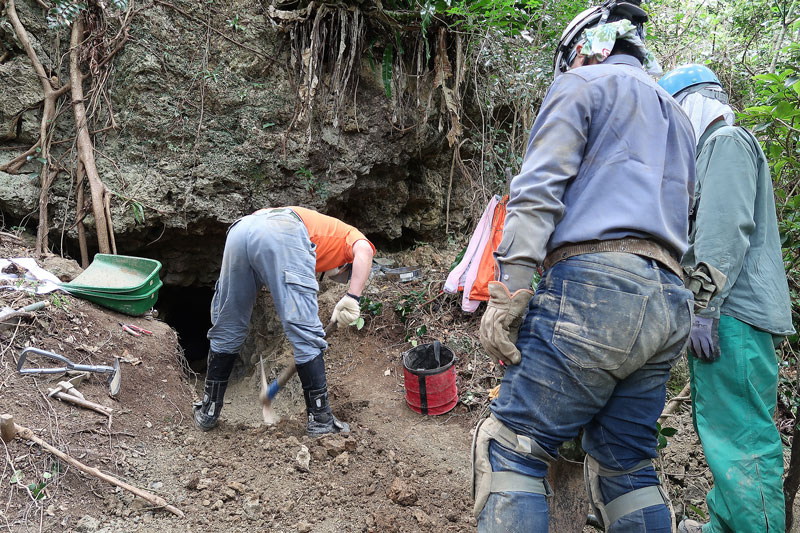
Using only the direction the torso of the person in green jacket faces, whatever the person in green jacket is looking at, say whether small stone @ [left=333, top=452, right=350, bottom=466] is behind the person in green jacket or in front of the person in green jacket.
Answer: in front

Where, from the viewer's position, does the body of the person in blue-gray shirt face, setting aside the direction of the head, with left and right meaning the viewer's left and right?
facing away from the viewer and to the left of the viewer

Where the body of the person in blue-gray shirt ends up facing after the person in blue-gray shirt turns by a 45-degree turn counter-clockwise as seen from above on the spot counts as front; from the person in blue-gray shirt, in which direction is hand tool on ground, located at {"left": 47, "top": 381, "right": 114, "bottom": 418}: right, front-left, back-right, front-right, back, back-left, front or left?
front

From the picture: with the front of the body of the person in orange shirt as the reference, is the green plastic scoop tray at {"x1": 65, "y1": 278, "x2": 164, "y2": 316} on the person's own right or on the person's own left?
on the person's own left

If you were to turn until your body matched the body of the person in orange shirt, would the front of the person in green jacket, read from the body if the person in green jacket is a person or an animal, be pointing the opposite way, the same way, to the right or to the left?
to the left

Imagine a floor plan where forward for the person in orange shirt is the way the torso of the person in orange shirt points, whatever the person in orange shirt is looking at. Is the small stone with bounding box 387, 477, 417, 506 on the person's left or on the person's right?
on the person's right

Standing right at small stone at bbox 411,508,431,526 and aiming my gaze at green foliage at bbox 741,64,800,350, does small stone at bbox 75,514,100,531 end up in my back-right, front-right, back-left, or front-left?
back-left

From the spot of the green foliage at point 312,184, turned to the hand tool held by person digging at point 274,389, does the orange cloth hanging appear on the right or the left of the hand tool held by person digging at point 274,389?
left

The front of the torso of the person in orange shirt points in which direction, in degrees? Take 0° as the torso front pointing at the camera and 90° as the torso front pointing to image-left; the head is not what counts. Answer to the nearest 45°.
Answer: approximately 225°
